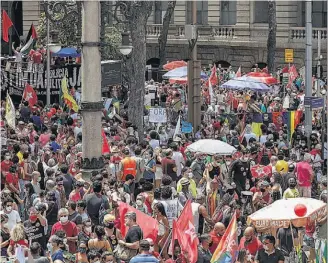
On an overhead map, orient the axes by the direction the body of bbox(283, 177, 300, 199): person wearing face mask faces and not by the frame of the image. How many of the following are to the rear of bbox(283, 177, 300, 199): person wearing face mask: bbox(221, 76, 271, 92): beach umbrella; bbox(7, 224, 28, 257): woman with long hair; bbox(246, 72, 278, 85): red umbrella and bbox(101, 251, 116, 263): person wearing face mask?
2

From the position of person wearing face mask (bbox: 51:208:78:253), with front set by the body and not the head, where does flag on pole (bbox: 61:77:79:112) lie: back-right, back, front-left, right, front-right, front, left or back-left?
back

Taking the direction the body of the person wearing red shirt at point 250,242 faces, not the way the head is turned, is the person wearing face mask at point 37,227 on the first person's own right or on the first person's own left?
on the first person's own right

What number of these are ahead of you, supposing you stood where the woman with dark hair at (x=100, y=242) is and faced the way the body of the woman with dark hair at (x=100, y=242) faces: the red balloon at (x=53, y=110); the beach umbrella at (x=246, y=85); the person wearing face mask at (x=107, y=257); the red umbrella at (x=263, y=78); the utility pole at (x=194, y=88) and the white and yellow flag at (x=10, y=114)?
5

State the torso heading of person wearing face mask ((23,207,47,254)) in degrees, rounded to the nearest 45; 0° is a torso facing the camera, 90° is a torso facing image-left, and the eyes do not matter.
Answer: approximately 0°

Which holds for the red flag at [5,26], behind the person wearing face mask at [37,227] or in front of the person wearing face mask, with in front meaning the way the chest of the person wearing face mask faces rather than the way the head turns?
behind

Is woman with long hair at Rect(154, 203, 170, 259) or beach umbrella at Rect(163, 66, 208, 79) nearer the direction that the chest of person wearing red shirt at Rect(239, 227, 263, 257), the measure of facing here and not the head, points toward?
the woman with long hair

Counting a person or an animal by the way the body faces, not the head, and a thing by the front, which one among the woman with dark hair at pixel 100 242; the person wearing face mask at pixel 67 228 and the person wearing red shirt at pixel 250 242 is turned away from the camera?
the woman with dark hair

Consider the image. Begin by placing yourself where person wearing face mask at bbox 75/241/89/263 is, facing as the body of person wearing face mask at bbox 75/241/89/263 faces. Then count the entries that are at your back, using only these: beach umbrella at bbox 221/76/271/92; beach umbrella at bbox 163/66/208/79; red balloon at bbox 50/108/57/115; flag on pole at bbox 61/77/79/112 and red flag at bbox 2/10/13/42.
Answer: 5

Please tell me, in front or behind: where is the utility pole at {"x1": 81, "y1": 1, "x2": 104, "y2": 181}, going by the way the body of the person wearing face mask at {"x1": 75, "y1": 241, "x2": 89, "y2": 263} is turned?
behind

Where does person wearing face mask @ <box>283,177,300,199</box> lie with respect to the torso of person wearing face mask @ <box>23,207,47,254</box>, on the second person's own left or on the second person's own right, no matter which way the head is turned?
on the second person's own left

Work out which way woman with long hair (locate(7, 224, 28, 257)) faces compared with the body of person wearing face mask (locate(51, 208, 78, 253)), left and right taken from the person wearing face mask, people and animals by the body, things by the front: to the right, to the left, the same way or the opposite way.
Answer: the opposite way

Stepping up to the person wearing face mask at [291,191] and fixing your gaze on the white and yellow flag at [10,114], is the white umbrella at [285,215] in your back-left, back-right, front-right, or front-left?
back-left
